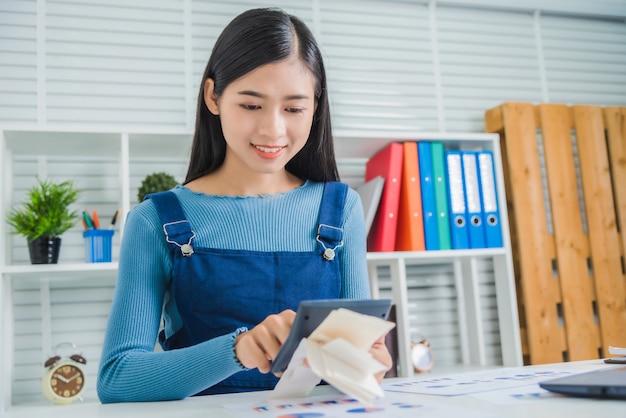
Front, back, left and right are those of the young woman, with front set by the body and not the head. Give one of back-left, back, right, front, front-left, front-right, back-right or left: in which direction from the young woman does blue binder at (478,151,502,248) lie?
back-left

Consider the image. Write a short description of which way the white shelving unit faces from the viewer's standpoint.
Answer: facing the viewer

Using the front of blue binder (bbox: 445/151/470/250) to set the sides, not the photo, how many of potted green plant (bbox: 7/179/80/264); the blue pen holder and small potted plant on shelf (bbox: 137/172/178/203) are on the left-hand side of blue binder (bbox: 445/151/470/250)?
0

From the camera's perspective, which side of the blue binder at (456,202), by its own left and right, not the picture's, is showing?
front

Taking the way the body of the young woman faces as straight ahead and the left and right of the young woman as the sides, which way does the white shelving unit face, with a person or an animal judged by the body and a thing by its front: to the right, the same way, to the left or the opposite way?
the same way

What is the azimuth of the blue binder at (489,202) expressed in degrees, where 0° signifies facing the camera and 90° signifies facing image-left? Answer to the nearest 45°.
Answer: approximately 0°

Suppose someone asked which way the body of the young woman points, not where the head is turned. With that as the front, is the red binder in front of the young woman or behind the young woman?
behind

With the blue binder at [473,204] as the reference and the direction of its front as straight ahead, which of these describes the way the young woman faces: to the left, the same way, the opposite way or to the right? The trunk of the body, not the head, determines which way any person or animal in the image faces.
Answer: the same way

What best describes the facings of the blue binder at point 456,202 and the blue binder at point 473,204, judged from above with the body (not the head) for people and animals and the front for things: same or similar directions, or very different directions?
same or similar directions

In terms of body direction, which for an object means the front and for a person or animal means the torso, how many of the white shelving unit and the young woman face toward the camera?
2

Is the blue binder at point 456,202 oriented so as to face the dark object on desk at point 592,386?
yes

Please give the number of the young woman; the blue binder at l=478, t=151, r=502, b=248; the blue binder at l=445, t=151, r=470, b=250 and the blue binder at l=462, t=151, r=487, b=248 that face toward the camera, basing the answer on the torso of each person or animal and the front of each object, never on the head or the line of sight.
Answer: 4

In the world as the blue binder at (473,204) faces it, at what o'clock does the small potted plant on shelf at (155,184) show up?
The small potted plant on shelf is roughly at 2 o'clock from the blue binder.

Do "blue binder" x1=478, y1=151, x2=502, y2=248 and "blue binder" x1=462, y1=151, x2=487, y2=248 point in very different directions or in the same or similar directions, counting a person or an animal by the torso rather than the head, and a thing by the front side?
same or similar directions

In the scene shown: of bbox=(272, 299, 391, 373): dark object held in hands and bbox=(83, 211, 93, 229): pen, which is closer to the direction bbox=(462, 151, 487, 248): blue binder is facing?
the dark object held in hands
